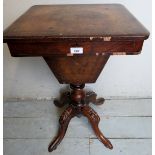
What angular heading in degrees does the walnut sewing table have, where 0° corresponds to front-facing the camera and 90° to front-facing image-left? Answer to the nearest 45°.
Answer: approximately 0°
